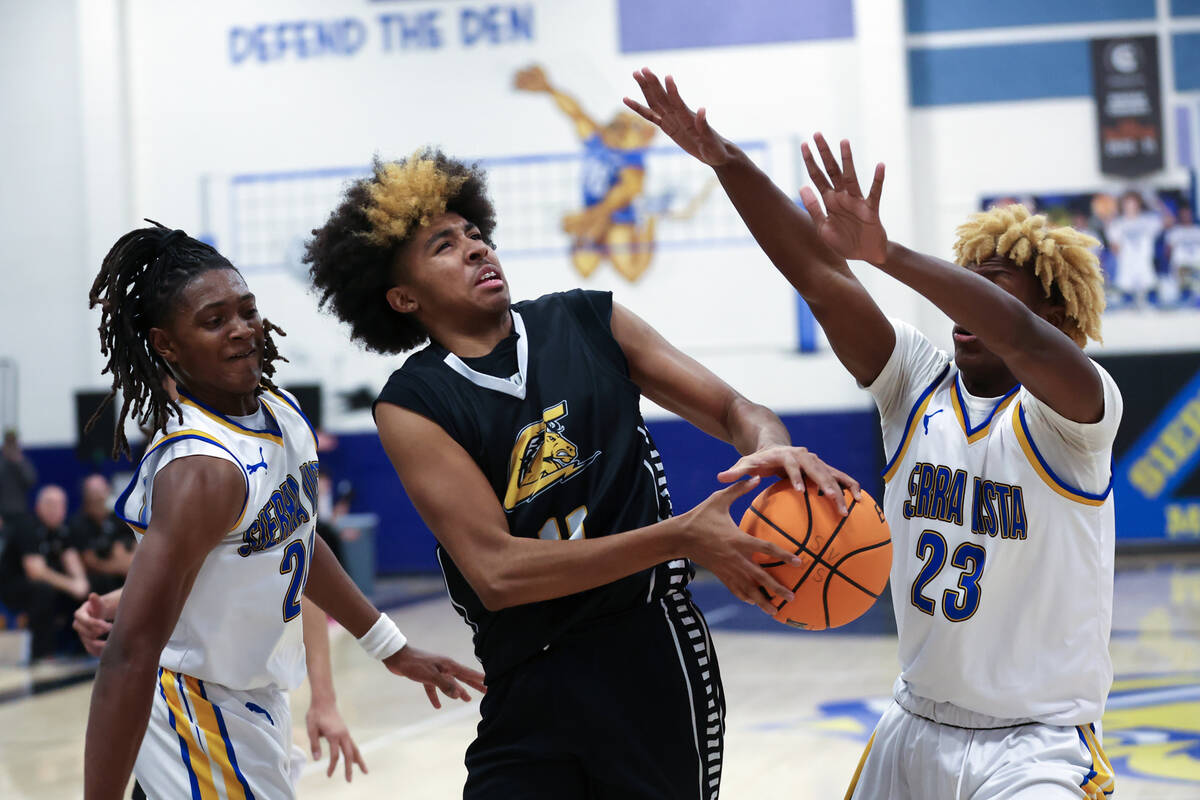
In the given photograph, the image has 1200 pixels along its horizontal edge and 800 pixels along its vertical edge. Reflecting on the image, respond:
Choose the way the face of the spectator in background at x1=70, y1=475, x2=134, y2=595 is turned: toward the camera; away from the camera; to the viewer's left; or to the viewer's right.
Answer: toward the camera

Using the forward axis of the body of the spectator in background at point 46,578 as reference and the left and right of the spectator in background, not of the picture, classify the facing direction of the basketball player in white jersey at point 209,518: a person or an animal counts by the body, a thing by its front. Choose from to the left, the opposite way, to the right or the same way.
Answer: the same way

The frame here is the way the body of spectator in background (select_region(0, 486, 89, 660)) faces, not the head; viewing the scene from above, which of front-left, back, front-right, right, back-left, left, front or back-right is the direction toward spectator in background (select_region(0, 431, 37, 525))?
back-left

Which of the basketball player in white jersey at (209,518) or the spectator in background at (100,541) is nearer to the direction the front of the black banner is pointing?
the basketball player in white jersey

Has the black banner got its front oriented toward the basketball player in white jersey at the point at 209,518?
yes

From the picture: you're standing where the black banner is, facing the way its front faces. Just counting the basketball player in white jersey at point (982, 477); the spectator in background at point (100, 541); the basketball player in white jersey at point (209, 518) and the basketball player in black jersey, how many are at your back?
0

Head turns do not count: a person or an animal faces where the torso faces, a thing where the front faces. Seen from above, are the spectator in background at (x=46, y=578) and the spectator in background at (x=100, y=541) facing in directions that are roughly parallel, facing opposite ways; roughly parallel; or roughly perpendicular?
roughly parallel

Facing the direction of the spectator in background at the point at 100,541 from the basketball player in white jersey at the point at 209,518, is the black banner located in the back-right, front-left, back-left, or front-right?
front-right

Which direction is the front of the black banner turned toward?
toward the camera

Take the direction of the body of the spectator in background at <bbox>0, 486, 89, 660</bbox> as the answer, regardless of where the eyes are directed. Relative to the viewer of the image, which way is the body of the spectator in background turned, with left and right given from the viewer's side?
facing the viewer and to the right of the viewer

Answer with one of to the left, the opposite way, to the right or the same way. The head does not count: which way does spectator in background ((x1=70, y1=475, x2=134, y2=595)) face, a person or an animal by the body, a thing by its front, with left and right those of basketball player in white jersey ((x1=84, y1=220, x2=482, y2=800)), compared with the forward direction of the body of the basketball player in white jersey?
the same way
